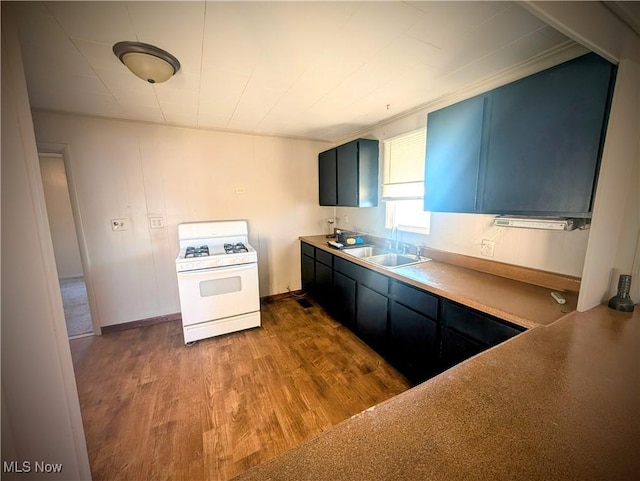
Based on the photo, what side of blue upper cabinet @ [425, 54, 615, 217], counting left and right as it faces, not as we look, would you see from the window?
right

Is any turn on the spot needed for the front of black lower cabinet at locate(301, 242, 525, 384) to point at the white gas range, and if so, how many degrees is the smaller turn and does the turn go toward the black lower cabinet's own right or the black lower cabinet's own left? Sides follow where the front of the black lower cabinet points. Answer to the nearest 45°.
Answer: approximately 45° to the black lower cabinet's own right

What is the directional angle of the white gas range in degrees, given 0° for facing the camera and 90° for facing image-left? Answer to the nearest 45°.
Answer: approximately 0°

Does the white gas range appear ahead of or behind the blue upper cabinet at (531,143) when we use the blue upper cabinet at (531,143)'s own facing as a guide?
ahead

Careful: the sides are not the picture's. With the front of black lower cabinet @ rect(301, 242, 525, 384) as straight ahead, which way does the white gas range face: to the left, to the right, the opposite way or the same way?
to the left

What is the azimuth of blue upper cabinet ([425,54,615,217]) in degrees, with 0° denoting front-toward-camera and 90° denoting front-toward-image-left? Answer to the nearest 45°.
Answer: approximately 45°

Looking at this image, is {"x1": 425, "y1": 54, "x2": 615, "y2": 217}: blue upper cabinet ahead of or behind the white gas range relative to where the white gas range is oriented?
ahead

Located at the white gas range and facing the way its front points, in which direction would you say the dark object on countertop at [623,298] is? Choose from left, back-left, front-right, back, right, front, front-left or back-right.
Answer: front-left

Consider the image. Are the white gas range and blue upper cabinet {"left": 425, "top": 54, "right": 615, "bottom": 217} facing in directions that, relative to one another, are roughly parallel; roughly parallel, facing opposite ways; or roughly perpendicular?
roughly perpendicular
